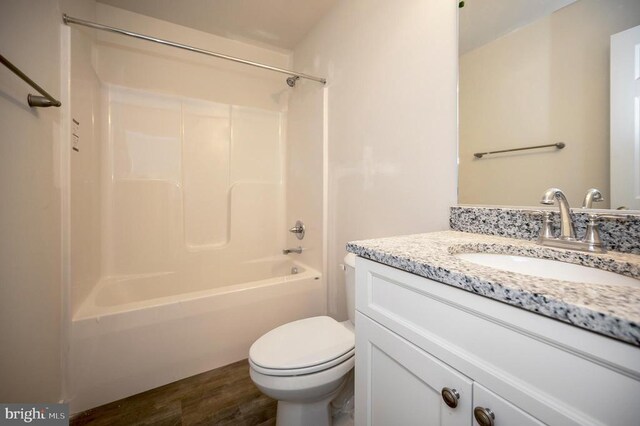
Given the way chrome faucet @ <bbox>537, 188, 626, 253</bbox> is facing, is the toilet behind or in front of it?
in front

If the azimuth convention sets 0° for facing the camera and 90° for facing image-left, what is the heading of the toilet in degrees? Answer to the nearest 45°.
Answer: approximately 45°

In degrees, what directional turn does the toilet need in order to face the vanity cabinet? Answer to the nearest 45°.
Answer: approximately 90° to its left

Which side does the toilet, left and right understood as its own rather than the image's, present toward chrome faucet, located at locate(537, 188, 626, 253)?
left

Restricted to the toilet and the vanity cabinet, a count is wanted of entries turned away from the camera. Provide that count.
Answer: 0

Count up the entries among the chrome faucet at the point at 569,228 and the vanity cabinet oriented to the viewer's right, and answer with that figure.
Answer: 0

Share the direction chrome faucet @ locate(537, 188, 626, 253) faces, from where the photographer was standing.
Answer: facing the viewer and to the left of the viewer

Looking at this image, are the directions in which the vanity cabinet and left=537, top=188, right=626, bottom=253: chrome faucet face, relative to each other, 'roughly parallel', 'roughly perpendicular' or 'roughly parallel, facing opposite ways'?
roughly parallel

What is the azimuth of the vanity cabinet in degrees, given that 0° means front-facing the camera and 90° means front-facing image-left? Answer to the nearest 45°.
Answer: approximately 45°
